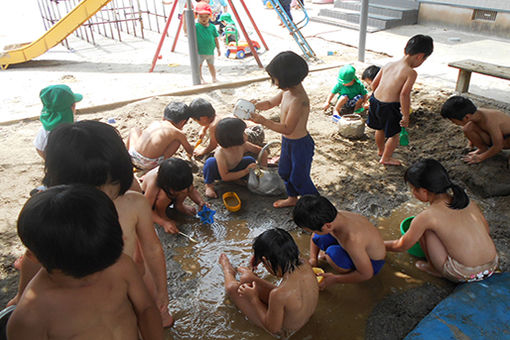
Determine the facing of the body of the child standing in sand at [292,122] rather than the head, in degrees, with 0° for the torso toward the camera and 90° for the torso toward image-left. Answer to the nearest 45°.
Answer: approximately 90°

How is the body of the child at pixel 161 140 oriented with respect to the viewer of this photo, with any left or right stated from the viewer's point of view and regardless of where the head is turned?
facing away from the viewer and to the right of the viewer

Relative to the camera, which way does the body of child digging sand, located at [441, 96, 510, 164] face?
to the viewer's left

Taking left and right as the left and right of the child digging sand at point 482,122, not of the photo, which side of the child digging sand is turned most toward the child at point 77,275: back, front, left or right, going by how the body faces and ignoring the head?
left

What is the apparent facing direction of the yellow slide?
to the viewer's left

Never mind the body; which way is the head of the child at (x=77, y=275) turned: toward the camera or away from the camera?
away from the camera

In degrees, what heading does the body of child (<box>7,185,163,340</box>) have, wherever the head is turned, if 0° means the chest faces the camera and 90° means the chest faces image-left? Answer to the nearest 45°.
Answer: approximately 180°

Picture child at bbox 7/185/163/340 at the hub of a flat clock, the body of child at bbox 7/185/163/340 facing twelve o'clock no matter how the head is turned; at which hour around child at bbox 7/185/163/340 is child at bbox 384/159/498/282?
child at bbox 384/159/498/282 is roughly at 3 o'clock from child at bbox 7/185/163/340.

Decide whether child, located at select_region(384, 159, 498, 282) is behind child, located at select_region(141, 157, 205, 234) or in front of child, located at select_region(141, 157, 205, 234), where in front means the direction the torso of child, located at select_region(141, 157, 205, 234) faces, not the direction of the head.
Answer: in front

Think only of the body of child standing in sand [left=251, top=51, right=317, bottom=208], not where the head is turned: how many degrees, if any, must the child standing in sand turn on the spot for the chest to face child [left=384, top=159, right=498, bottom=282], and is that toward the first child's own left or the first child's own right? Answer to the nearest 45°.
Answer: approximately 135° to the first child's own left

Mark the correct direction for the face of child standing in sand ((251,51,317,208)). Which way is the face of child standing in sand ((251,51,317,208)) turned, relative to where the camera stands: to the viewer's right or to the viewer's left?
to the viewer's left

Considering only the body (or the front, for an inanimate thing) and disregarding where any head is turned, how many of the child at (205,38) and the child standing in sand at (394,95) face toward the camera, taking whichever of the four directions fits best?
1

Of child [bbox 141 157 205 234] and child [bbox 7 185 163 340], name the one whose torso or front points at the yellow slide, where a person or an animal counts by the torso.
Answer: child [bbox 7 185 163 340]
